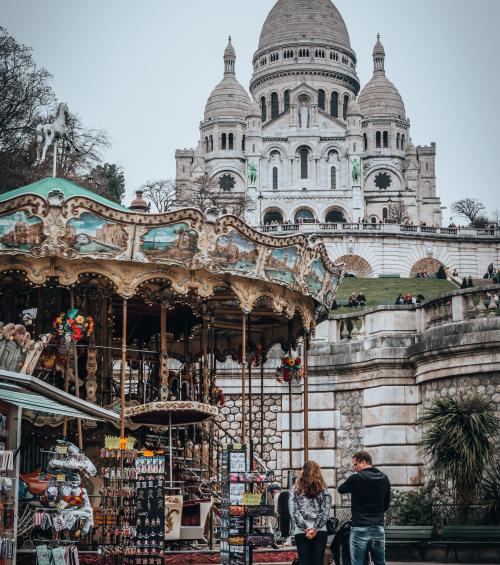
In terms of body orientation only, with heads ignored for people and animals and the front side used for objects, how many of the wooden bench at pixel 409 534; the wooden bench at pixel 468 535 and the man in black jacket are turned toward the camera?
2

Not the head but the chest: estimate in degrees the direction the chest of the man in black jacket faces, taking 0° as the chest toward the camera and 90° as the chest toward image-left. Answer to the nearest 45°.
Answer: approximately 135°

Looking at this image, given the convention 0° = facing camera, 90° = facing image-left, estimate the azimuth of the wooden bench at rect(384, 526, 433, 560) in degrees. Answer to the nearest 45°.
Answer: approximately 0°

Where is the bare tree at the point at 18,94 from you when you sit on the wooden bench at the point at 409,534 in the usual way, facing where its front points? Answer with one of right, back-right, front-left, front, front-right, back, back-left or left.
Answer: back-right

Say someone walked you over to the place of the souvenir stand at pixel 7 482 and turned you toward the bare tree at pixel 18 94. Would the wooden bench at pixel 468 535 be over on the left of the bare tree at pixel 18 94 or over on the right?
right

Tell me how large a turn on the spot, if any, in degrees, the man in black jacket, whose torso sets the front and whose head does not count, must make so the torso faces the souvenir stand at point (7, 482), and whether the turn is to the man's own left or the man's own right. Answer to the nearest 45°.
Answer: approximately 45° to the man's own left
